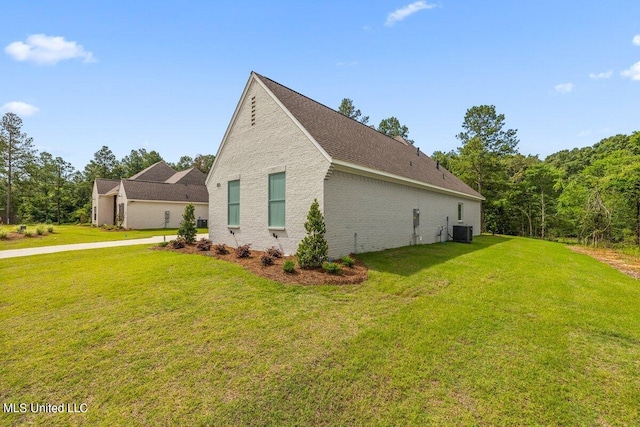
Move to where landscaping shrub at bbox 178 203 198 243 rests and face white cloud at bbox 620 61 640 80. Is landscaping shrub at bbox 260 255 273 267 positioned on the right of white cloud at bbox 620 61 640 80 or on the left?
right

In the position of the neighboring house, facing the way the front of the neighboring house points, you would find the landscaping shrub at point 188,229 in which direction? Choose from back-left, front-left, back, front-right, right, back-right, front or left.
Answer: left

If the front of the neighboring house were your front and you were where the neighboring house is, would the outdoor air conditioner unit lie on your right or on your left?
on your left
